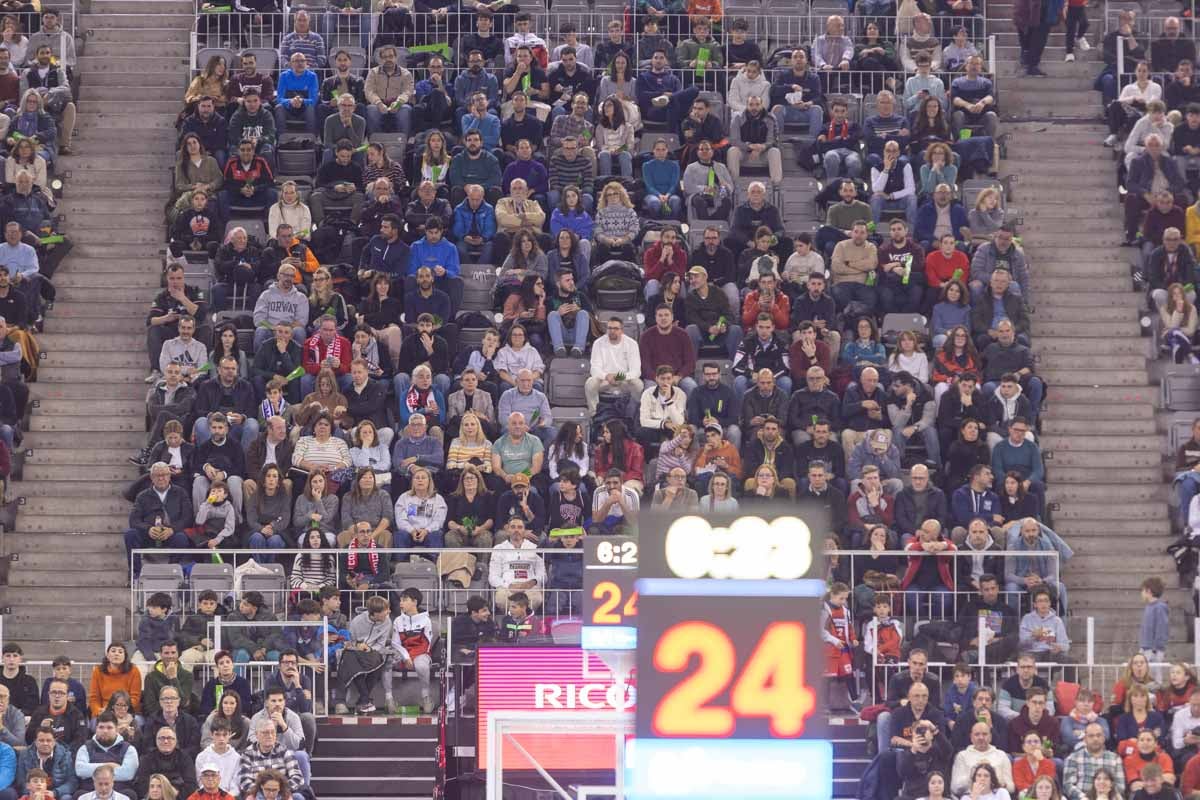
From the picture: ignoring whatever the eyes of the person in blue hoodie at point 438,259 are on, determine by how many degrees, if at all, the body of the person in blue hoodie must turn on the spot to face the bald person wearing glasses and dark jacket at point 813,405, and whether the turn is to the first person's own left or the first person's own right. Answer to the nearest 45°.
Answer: approximately 45° to the first person's own left

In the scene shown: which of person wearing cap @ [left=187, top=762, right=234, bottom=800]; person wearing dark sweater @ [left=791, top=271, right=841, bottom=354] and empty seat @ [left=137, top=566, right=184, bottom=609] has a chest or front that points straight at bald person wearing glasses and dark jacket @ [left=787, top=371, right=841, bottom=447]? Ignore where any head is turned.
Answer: person wearing dark sweater @ [left=791, top=271, right=841, bottom=354]

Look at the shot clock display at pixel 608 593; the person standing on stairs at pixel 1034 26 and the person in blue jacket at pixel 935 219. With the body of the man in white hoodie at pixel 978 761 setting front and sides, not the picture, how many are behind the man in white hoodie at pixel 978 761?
2

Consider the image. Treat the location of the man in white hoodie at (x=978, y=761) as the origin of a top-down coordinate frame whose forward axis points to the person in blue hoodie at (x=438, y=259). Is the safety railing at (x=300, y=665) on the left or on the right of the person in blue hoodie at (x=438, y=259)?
left

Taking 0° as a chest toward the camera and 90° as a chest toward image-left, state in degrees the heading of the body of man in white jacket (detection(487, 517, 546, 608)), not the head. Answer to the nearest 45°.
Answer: approximately 0°

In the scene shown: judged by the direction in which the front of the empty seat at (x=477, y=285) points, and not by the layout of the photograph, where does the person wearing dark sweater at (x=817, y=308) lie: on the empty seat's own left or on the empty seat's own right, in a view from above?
on the empty seat's own left

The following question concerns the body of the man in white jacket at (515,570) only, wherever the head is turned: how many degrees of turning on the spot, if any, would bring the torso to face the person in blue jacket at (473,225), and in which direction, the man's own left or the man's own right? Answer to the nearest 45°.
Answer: approximately 180°

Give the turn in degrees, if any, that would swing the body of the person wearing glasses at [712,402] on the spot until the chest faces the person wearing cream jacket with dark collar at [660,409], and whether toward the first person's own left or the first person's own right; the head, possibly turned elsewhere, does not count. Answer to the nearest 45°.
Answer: approximately 90° to the first person's own right

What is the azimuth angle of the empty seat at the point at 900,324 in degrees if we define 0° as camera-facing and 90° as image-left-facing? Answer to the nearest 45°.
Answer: approximately 0°
